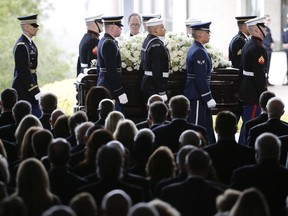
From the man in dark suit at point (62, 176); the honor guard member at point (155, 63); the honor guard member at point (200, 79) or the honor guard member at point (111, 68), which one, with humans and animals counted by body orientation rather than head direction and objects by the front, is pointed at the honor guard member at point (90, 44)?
the man in dark suit

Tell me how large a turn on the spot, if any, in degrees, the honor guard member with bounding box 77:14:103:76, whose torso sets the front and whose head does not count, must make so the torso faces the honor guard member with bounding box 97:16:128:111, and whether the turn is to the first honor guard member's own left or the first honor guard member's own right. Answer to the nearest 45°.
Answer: approximately 90° to the first honor guard member's own right

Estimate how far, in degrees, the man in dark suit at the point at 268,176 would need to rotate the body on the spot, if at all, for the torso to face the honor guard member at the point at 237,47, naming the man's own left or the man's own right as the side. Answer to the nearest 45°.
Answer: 0° — they already face them

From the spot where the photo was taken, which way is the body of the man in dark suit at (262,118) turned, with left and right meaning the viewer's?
facing away from the viewer

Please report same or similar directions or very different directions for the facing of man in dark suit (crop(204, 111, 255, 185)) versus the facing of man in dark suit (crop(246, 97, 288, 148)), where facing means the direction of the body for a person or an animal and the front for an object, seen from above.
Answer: same or similar directions

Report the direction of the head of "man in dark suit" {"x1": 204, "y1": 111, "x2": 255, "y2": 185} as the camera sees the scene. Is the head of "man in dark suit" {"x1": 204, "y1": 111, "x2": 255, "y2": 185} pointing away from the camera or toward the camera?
away from the camera

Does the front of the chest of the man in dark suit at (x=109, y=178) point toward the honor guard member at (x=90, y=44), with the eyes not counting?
yes

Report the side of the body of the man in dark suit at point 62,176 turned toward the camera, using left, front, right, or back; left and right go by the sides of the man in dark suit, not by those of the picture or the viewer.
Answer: back

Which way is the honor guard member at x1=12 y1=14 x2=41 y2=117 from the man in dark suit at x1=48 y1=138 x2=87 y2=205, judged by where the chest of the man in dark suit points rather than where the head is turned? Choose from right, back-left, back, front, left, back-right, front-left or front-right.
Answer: front

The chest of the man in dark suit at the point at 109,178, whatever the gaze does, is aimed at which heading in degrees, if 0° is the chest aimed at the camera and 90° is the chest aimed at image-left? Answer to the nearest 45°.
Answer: approximately 180°

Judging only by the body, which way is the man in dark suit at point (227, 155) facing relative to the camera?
away from the camera

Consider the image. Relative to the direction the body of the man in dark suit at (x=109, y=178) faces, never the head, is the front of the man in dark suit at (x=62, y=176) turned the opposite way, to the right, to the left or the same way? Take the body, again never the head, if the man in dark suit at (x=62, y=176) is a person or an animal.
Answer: the same way

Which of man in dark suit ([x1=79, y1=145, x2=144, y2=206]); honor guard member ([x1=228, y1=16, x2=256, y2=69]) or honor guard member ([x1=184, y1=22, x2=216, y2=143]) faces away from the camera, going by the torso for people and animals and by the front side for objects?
the man in dark suit

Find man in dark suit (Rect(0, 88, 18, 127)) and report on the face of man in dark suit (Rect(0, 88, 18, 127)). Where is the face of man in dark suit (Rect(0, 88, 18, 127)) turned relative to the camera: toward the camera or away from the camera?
away from the camera

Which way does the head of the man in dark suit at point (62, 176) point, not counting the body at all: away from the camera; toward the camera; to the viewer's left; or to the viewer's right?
away from the camera

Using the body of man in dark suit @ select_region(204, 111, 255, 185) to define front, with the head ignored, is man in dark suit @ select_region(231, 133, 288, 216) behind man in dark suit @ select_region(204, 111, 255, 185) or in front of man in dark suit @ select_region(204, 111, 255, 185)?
behind
